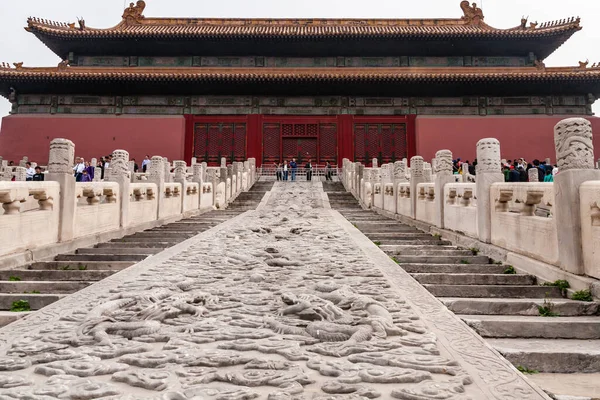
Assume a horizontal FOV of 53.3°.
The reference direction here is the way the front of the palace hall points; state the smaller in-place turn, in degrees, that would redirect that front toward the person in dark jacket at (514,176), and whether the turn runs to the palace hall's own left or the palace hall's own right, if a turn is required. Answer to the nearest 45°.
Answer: approximately 45° to the palace hall's own left

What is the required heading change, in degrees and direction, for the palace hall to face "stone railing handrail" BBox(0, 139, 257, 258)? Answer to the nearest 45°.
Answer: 0° — it already faces it

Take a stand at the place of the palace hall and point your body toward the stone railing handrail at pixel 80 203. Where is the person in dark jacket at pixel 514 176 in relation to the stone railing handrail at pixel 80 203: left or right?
left

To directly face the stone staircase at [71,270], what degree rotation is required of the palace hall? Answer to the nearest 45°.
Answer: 0° — it already faces it

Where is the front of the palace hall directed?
toward the camera

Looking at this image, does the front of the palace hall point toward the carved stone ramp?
yes
